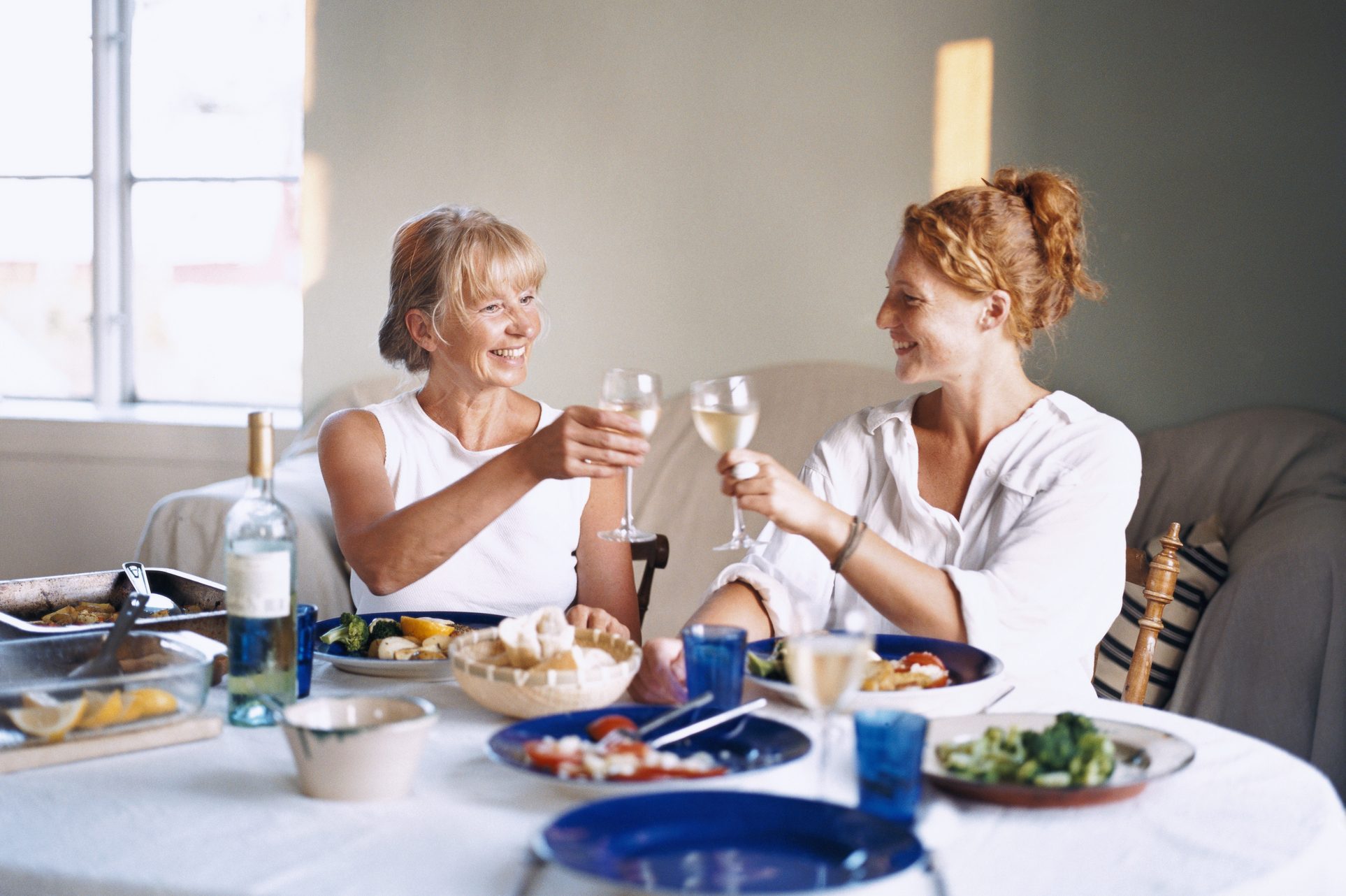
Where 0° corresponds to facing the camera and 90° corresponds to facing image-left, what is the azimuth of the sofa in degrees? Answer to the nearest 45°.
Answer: approximately 0°

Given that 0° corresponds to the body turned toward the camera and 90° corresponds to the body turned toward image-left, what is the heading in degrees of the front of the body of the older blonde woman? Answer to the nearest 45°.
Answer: approximately 315°

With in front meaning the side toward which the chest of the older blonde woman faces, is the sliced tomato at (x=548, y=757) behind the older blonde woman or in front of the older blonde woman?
in front

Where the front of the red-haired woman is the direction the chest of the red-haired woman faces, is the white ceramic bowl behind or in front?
in front

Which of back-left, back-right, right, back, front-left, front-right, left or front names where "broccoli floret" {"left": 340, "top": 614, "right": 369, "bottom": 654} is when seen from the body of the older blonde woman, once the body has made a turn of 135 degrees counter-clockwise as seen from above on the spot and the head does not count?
back

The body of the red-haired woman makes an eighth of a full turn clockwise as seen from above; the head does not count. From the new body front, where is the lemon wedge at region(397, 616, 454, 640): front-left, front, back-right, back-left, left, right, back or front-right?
front-left

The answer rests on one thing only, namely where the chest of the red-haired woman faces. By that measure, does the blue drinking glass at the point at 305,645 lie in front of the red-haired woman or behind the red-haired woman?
in front

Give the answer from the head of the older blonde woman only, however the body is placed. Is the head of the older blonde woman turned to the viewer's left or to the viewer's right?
to the viewer's right

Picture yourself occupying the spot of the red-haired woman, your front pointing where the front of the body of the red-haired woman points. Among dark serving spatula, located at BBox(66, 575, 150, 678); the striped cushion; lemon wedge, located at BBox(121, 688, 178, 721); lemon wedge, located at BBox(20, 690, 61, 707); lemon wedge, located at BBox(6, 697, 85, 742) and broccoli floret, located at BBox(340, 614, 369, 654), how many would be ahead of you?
5

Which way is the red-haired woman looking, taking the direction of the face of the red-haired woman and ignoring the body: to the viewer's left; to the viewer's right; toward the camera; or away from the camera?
to the viewer's left

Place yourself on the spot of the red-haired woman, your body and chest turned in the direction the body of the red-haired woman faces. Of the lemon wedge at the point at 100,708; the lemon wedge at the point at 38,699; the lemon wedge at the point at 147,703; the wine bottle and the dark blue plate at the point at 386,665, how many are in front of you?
5

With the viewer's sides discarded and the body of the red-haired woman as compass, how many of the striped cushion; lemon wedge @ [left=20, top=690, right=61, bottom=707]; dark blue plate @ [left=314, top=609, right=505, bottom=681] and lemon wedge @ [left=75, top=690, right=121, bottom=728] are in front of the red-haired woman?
3

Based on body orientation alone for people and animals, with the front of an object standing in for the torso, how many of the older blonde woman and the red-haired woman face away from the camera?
0

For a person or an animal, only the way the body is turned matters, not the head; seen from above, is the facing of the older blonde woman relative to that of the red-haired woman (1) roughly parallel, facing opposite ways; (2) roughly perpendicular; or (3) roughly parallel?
roughly perpendicular

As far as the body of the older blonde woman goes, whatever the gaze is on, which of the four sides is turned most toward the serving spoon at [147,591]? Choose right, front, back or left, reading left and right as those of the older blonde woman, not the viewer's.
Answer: right

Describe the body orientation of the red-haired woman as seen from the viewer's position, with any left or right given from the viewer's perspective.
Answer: facing the viewer and to the left of the viewer
